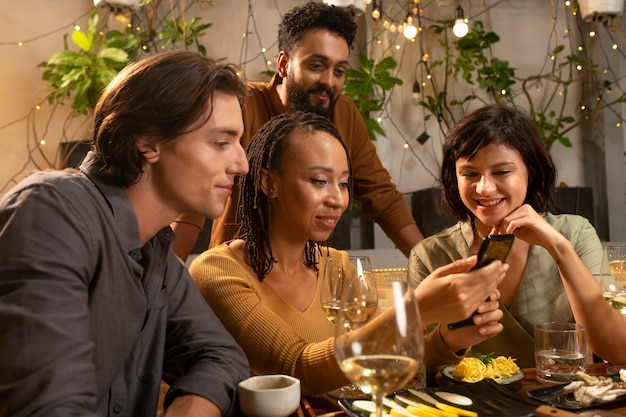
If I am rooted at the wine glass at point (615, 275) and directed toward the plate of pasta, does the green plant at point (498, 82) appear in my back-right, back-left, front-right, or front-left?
back-right

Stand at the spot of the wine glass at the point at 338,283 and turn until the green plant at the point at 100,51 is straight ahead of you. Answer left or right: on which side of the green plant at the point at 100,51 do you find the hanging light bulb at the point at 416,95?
right

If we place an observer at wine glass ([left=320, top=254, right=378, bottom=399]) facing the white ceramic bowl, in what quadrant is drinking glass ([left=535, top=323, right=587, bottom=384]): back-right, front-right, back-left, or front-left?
back-left

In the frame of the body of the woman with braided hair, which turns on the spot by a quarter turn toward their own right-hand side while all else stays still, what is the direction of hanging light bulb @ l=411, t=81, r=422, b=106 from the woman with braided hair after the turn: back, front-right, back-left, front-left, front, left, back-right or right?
back-right

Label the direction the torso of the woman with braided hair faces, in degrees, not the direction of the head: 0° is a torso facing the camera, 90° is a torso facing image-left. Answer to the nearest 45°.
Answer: approximately 315°

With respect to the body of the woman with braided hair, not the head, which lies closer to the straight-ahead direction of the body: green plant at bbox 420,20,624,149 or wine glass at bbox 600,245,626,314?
the wine glass

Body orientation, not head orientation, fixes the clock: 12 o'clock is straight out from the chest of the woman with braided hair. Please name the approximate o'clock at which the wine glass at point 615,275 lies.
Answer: The wine glass is roughly at 11 o'clock from the woman with braided hair.

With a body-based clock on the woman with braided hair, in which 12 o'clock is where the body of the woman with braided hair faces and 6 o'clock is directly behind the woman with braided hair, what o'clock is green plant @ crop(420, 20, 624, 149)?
The green plant is roughly at 8 o'clock from the woman with braided hair.

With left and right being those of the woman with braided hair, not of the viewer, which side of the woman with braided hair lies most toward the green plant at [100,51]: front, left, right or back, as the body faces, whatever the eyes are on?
back

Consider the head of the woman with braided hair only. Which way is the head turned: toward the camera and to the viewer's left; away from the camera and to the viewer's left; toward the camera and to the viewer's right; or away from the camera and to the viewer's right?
toward the camera and to the viewer's right
